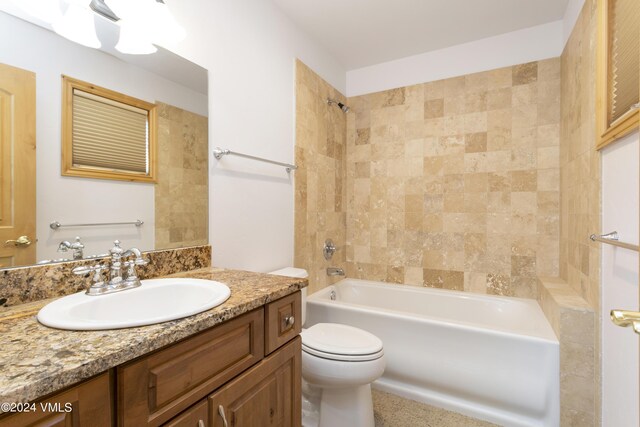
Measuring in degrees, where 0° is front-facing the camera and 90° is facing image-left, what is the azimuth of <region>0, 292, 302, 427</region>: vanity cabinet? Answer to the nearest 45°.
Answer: approximately 315°

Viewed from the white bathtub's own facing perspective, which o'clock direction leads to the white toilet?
The white toilet is roughly at 2 o'clock from the white bathtub.

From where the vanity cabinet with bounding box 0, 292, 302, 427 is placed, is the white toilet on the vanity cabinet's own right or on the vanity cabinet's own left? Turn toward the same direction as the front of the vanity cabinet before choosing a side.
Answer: on the vanity cabinet's own left

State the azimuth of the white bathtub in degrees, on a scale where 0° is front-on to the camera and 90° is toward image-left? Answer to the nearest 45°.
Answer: approximately 0°

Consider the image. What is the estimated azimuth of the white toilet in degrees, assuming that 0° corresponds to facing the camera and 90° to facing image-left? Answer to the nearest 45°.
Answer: approximately 315°

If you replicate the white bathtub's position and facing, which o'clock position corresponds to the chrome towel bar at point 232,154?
The chrome towel bar is roughly at 2 o'clock from the white bathtub.

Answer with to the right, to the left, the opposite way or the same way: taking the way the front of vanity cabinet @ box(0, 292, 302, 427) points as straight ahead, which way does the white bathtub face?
to the right

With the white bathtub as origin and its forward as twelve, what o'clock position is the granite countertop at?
The granite countertop is roughly at 1 o'clock from the white bathtub.
